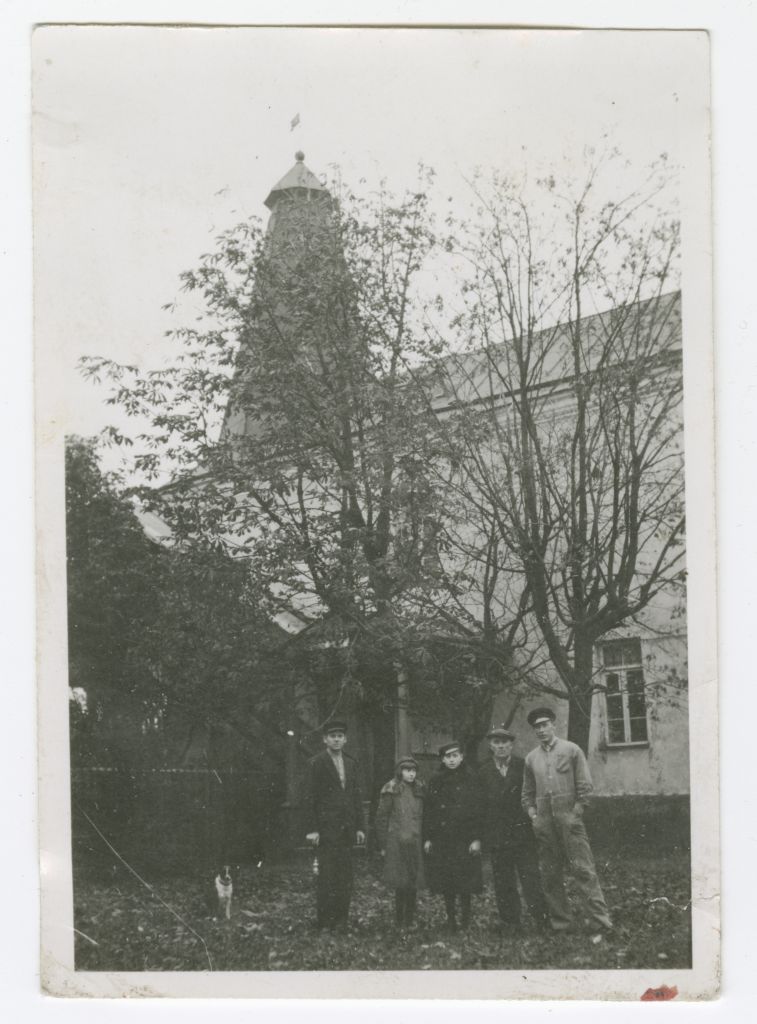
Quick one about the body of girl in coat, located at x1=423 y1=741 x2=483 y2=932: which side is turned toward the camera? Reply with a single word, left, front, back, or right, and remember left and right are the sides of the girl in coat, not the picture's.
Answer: front
